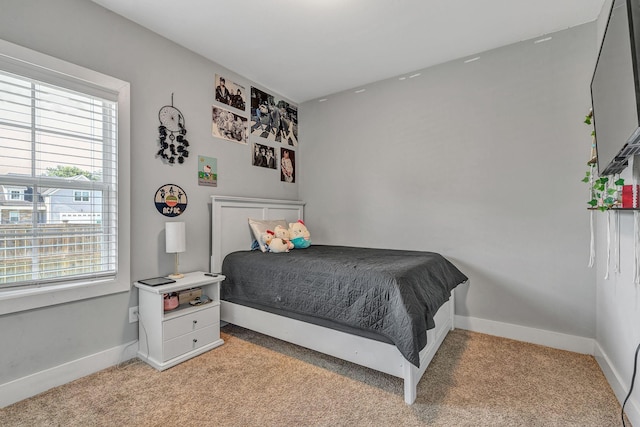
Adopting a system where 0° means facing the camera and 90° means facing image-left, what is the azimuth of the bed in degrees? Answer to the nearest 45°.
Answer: approximately 315°

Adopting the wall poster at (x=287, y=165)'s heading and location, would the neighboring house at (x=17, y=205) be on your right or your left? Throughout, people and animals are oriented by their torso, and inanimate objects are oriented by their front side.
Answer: on your right

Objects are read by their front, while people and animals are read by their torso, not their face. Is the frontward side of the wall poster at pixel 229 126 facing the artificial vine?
yes

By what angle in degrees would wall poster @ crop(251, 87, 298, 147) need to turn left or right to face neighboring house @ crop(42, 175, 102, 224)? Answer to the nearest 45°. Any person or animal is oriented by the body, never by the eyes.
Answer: approximately 90° to its right

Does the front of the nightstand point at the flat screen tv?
yes

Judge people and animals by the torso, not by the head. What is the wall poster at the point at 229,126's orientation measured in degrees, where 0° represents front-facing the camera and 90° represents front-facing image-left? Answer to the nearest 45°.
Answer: approximately 315°

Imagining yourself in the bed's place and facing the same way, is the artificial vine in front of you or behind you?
in front

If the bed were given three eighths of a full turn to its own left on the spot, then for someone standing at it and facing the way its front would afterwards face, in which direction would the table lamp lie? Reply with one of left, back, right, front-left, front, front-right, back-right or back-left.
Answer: left
